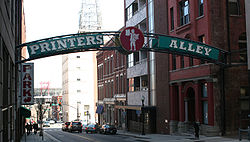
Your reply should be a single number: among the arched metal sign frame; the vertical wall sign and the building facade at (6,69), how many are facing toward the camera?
2

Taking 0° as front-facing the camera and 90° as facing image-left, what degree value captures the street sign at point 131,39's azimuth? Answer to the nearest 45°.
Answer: approximately 0°

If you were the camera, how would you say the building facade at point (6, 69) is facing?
facing to the right of the viewer

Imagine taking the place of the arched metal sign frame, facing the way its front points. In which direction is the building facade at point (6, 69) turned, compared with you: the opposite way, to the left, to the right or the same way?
to the left

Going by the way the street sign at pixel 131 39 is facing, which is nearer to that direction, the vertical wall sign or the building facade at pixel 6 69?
the building facade

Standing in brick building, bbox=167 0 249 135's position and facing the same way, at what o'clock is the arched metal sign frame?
The arched metal sign frame is roughly at 12 o'clock from the brick building.

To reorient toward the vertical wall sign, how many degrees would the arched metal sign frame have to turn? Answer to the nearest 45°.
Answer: approximately 135° to its right

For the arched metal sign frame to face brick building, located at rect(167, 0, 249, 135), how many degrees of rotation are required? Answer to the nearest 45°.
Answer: approximately 135° to its left

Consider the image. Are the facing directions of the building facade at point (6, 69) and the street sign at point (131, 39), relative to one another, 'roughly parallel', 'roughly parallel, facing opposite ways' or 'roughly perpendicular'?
roughly perpendicular

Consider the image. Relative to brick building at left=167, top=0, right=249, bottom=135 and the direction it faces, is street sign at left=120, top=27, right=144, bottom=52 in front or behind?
in front

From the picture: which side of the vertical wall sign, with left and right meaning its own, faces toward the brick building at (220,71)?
left
